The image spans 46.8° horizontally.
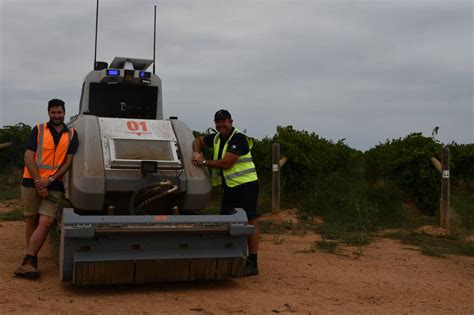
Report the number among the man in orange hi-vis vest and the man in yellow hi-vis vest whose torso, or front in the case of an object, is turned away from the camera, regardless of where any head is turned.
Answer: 0

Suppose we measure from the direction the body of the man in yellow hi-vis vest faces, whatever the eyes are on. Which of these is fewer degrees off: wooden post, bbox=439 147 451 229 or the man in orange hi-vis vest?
the man in orange hi-vis vest

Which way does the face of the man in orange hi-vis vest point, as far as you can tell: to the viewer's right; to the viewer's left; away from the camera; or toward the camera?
toward the camera

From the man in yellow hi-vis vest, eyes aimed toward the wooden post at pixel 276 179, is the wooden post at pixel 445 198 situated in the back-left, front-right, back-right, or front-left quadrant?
front-right

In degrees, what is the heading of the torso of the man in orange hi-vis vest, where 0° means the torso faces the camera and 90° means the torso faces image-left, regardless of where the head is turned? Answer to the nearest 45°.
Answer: approximately 0°

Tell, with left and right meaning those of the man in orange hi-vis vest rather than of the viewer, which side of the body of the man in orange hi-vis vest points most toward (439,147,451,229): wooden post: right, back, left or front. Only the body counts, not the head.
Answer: left

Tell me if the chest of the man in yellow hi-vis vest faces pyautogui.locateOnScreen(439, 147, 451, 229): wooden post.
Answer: no

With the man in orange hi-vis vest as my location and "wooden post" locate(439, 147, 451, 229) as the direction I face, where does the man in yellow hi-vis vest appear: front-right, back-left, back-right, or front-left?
front-right

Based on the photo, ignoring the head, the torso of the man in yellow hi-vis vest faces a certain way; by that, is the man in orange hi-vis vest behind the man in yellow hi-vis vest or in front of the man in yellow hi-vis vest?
in front

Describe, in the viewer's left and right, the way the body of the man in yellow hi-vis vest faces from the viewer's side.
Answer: facing the viewer and to the left of the viewer

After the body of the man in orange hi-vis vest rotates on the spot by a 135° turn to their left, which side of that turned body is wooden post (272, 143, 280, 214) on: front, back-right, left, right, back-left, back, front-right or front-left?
front

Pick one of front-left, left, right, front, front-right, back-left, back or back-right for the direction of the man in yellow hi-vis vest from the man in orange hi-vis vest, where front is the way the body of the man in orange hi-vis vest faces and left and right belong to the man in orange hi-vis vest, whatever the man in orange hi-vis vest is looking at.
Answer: left
